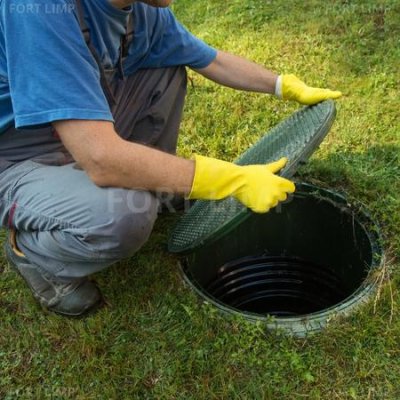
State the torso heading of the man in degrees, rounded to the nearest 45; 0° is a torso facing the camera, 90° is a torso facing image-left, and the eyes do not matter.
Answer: approximately 315°
